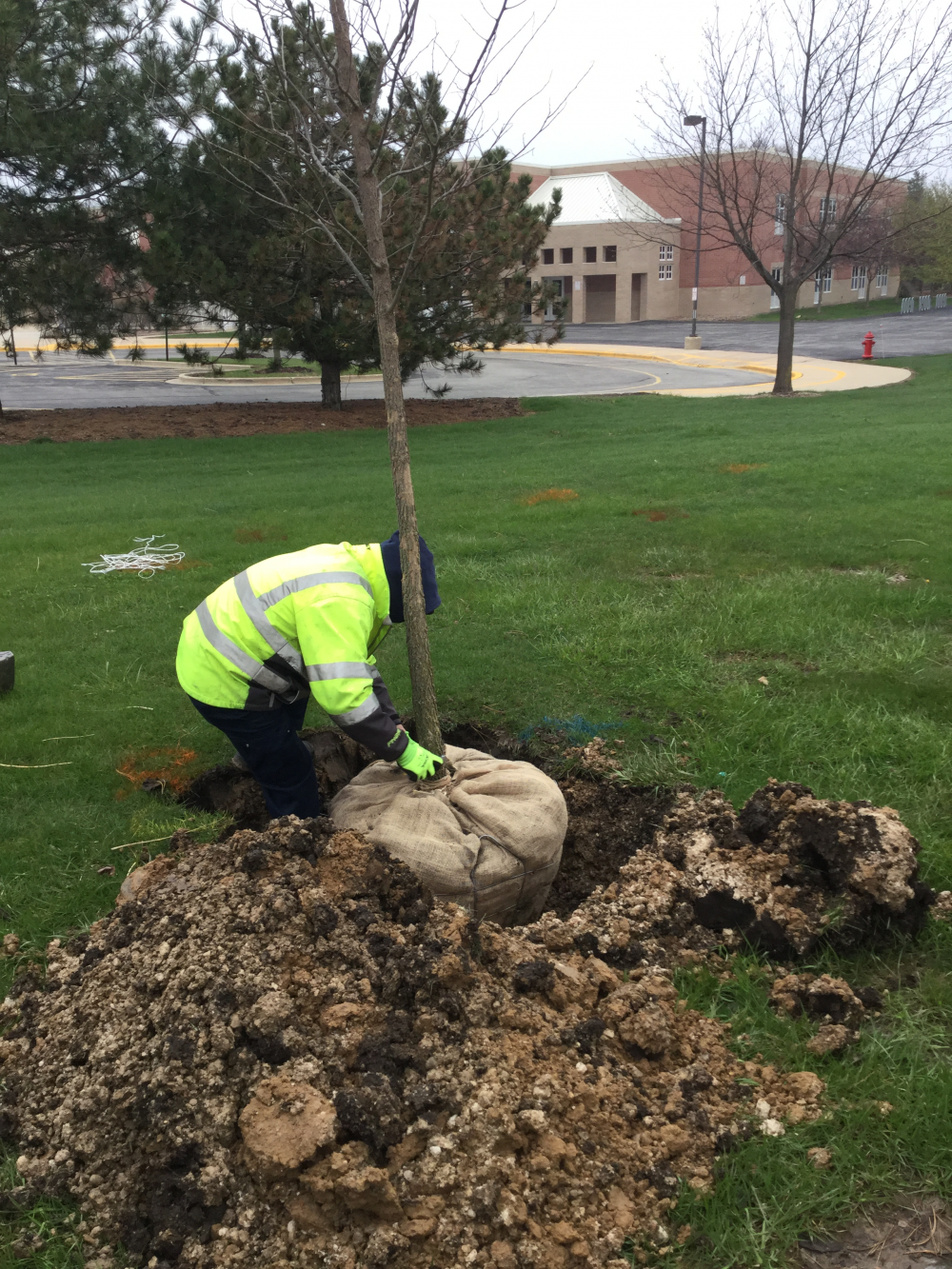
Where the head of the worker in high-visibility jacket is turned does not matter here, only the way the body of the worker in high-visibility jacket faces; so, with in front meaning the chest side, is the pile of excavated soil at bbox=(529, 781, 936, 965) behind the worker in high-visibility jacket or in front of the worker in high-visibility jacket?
in front

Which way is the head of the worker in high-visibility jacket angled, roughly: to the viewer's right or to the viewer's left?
to the viewer's right

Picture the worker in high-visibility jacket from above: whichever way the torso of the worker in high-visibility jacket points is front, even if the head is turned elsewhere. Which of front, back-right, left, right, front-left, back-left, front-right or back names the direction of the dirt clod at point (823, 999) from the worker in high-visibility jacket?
front-right

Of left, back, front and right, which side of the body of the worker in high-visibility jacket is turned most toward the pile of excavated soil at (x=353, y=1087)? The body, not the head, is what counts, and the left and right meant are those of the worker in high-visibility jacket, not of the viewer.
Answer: right

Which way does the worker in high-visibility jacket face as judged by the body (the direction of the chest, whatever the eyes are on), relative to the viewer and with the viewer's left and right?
facing to the right of the viewer

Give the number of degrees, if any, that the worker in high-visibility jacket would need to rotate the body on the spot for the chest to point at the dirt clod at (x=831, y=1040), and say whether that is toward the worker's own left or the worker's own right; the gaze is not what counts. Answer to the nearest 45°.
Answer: approximately 45° to the worker's own right

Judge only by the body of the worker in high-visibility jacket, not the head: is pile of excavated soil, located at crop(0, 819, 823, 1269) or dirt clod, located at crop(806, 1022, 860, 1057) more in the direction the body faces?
the dirt clod

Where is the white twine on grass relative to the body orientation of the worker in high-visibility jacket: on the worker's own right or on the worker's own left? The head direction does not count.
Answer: on the worker's own left
